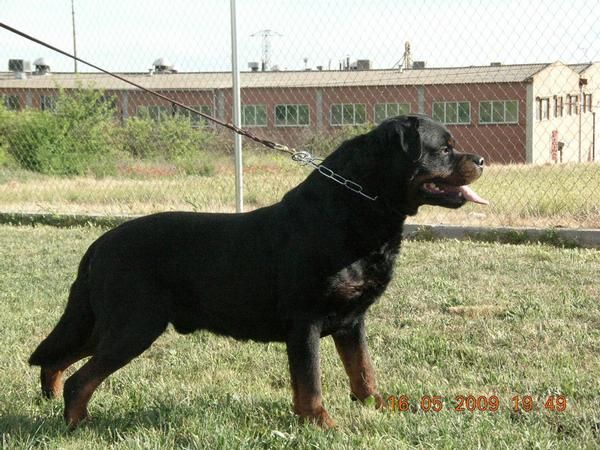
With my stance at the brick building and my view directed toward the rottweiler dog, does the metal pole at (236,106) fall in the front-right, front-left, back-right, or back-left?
front-right

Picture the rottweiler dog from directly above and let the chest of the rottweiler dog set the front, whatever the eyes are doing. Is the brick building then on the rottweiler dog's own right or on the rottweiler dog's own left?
on the rottweiler dog's own left

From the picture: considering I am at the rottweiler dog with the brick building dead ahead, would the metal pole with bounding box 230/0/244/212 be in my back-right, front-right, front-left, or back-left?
front-left

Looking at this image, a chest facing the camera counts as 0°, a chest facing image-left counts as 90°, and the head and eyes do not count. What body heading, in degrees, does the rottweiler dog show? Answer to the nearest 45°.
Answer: approximately 270°

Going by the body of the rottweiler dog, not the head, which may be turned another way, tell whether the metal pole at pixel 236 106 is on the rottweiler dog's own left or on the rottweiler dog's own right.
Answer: on the rottweiler dog's own left
